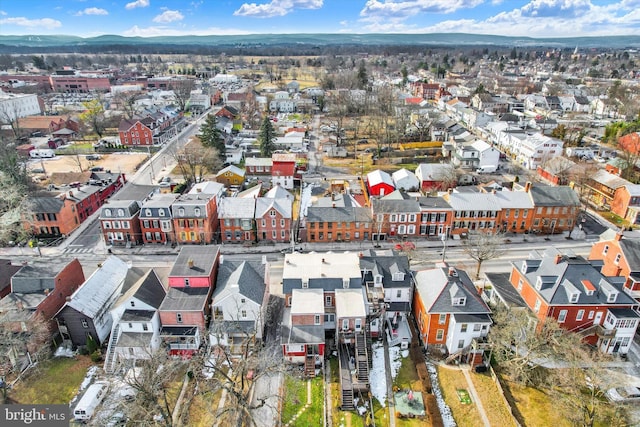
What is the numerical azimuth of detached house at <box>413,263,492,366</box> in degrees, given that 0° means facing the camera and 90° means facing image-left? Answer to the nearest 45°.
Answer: approximately 180°

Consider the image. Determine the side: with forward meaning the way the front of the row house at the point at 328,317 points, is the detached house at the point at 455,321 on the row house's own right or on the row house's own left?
on the row house's own right

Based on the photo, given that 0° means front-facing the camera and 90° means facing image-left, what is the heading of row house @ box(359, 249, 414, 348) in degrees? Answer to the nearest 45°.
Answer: approximately 180°

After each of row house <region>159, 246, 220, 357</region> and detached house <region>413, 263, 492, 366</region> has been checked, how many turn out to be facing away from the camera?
2

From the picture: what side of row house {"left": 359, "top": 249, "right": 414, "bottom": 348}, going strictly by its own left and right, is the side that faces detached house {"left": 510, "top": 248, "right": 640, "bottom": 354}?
right

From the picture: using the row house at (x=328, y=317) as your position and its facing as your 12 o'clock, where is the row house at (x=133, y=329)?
the row house at (x=133, y=329) is roughly at 9 o'clock from the row house at (x=328, y=317).

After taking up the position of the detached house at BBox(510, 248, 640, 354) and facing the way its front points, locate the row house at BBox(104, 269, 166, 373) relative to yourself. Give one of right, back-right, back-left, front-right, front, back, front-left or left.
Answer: back-left

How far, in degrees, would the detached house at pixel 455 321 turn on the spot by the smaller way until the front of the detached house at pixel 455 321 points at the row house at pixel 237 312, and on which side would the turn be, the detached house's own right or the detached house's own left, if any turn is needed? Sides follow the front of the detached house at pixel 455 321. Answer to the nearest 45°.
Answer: approximately 90° to the detached house's own left

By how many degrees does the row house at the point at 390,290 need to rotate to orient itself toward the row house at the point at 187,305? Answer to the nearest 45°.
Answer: approximately 90° to its left

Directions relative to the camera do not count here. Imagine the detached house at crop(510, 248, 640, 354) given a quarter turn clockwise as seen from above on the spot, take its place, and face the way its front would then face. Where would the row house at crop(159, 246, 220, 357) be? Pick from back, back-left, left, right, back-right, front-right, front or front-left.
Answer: back-right

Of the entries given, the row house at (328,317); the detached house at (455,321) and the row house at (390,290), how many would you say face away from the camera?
3

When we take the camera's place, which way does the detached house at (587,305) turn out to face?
facing away from the viewer

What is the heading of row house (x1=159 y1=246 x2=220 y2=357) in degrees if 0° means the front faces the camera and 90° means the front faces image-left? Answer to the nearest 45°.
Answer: approximately 180°

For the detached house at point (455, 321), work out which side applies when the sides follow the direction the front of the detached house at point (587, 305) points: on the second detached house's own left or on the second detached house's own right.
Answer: on the second detached house's own left

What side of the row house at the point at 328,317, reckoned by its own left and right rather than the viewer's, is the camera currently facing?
back
